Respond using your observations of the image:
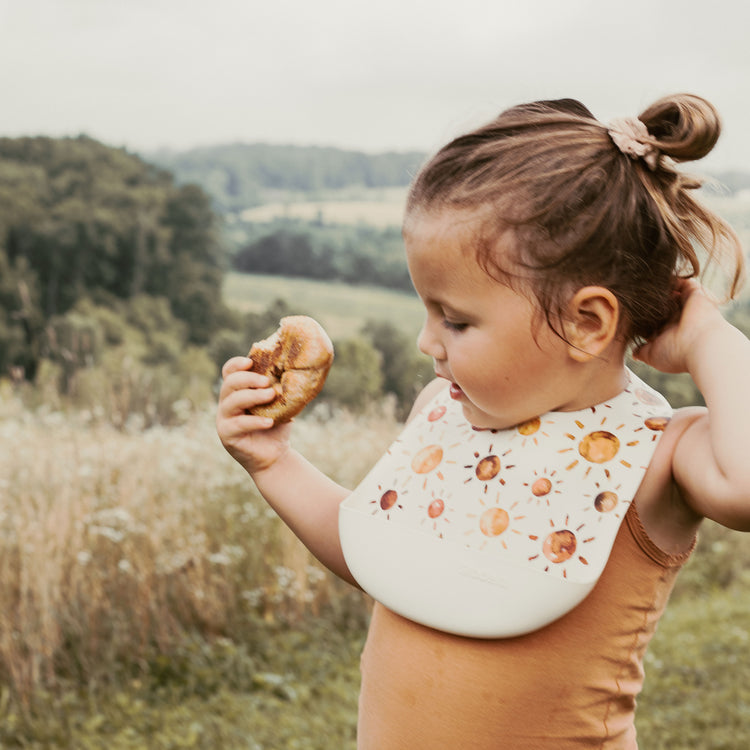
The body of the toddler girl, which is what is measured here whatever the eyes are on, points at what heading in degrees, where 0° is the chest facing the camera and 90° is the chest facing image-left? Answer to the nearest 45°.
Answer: approximately 45°
